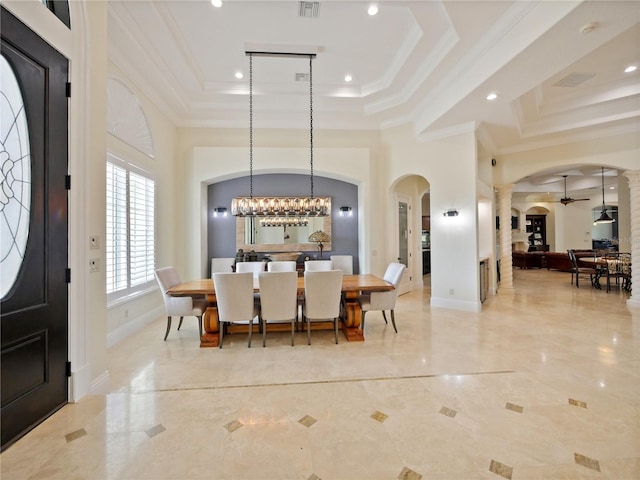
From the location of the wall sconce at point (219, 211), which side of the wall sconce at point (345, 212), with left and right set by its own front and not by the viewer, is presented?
right

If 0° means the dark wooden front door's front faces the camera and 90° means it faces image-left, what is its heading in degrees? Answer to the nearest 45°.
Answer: approximately 315°

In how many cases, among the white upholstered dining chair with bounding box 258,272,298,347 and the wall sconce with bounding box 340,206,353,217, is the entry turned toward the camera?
1

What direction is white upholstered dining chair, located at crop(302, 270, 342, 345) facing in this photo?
away from the camera

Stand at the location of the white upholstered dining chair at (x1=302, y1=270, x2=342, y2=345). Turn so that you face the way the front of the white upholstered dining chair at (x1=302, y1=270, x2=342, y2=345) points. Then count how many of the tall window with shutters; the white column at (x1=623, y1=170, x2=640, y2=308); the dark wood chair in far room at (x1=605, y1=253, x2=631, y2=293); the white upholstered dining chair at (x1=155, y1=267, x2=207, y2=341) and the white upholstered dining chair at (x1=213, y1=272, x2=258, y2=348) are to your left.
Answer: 3

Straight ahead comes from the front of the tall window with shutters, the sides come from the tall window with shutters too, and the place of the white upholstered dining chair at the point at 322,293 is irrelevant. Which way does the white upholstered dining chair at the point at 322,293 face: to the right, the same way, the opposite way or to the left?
to the left

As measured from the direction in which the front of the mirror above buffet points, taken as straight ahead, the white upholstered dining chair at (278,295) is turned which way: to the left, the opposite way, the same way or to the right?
the opposite way

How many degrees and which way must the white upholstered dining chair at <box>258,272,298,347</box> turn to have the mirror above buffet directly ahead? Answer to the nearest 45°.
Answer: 0° — it already faces it

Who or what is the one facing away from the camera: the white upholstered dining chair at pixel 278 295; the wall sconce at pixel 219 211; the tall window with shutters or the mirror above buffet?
the white upholstered dining chair

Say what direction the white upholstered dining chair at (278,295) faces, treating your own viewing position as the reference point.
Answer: facing away from the viewer

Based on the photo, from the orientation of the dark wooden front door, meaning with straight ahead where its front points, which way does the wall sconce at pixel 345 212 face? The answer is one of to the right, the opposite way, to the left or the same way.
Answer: to the right

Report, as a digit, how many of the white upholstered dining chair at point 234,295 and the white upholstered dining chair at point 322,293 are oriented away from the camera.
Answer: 2

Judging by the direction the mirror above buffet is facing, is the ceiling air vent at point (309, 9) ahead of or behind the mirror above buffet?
ahead

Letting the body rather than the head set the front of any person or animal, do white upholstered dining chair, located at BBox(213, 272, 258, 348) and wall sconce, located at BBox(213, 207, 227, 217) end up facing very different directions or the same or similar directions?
very different directions

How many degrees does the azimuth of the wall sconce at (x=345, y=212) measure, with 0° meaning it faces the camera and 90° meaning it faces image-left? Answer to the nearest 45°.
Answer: approximately 0°
